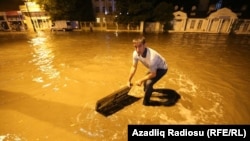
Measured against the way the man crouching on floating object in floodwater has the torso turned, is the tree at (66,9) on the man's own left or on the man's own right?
on the man's own right

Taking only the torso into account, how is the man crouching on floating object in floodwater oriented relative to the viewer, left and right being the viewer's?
facing the viewer and to the left of the viewer
